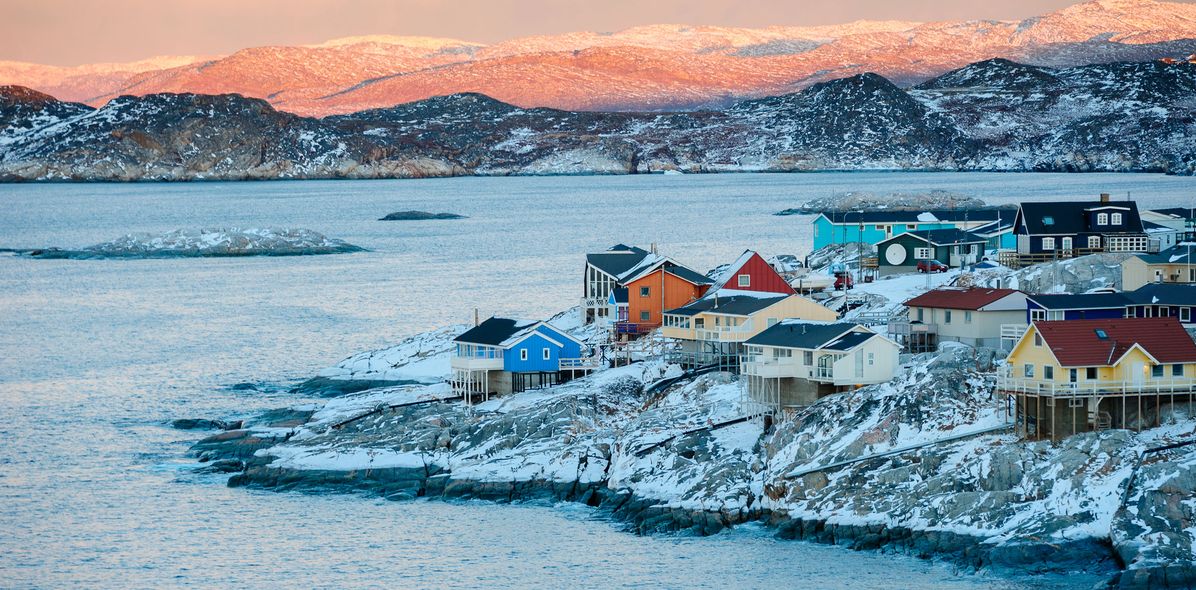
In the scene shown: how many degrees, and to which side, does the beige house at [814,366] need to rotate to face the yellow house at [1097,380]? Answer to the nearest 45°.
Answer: approximately 90° to its left

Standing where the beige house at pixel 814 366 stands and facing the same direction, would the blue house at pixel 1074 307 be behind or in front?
behind

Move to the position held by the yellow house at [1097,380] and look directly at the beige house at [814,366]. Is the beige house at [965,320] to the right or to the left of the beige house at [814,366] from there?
right

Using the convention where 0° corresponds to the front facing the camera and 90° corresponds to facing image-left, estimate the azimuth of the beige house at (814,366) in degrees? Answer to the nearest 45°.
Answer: approximately 45°

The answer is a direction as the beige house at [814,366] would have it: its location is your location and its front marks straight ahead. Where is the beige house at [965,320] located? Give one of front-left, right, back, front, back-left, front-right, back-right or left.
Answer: back
